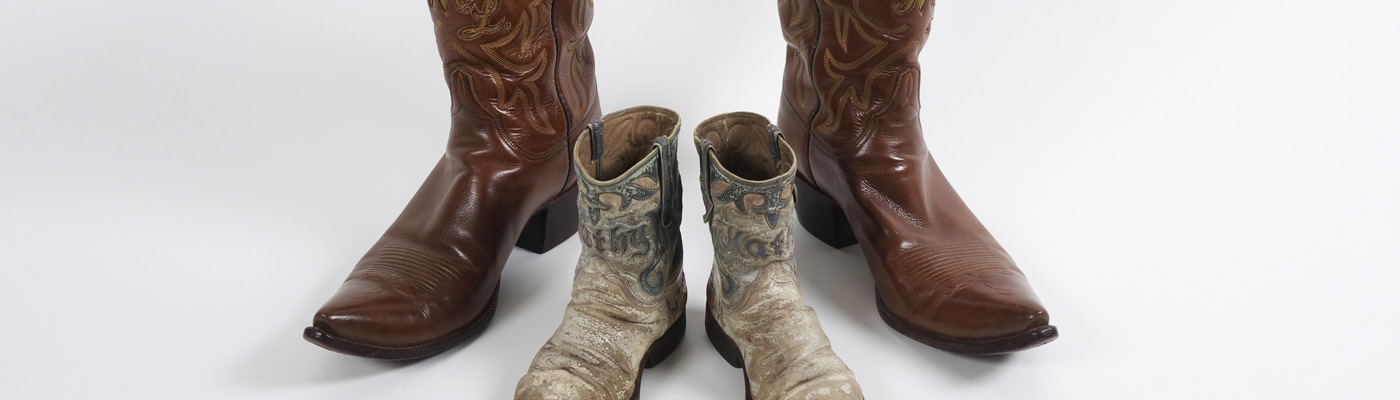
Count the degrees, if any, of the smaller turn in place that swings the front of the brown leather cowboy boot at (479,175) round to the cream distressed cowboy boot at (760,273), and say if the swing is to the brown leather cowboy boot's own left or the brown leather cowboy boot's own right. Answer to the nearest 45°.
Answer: approximately 90° to the brown leather cowboy boot's own left

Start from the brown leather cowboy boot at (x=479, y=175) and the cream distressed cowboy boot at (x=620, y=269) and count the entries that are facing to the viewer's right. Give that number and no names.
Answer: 0

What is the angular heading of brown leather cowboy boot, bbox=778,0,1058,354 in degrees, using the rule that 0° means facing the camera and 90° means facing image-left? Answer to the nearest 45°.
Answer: approximately 315°

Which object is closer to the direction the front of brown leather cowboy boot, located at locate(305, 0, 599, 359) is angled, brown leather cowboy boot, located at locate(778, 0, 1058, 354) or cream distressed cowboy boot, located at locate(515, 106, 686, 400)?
the cream distressed cowboy boot

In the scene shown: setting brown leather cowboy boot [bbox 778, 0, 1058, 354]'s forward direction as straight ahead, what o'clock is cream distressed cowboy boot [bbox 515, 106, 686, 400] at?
The cream distressed cowboy boot is roughly at 3 o'clock from the brown leather cowboy boot.

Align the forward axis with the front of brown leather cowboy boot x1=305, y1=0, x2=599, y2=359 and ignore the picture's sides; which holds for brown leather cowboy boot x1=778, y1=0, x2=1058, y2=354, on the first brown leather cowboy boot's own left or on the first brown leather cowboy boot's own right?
on the first brown leather cowboy boot's own left

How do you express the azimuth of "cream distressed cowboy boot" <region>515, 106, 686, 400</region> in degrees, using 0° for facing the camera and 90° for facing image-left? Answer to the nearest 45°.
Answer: approximately 45°

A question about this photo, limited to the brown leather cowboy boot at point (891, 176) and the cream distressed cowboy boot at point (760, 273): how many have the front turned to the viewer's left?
0

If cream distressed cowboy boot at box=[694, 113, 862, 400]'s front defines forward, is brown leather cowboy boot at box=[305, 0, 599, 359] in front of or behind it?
behind
